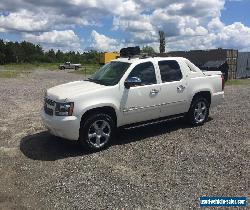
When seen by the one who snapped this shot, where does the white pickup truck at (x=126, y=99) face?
facing the viewer and to the left of the viewer
